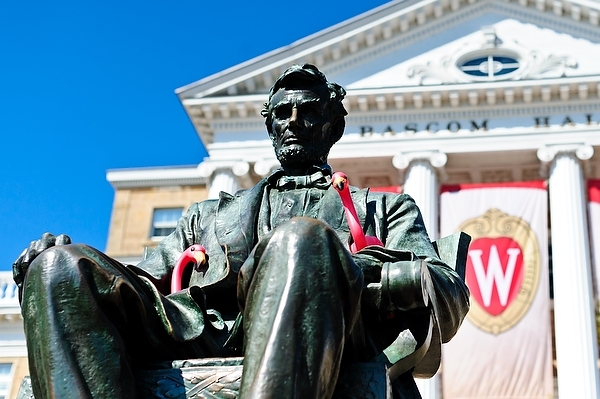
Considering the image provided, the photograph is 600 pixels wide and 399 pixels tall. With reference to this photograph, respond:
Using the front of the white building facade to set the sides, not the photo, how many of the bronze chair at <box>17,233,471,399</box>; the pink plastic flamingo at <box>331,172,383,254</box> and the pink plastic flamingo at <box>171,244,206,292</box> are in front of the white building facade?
3

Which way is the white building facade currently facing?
toward the camera

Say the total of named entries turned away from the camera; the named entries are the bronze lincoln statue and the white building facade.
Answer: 0

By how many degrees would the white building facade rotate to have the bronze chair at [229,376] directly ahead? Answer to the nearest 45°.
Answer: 0° — it already faces it

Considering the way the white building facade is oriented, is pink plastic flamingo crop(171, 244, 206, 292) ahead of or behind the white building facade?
ahead

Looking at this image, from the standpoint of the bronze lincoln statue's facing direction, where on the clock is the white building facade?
The white building facade is roughly at 5 o'clock from the bronze lincoln statue.

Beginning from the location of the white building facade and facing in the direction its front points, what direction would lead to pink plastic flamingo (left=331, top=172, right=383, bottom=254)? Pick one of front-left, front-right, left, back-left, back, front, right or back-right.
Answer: front

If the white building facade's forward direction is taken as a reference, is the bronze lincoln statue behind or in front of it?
in front
